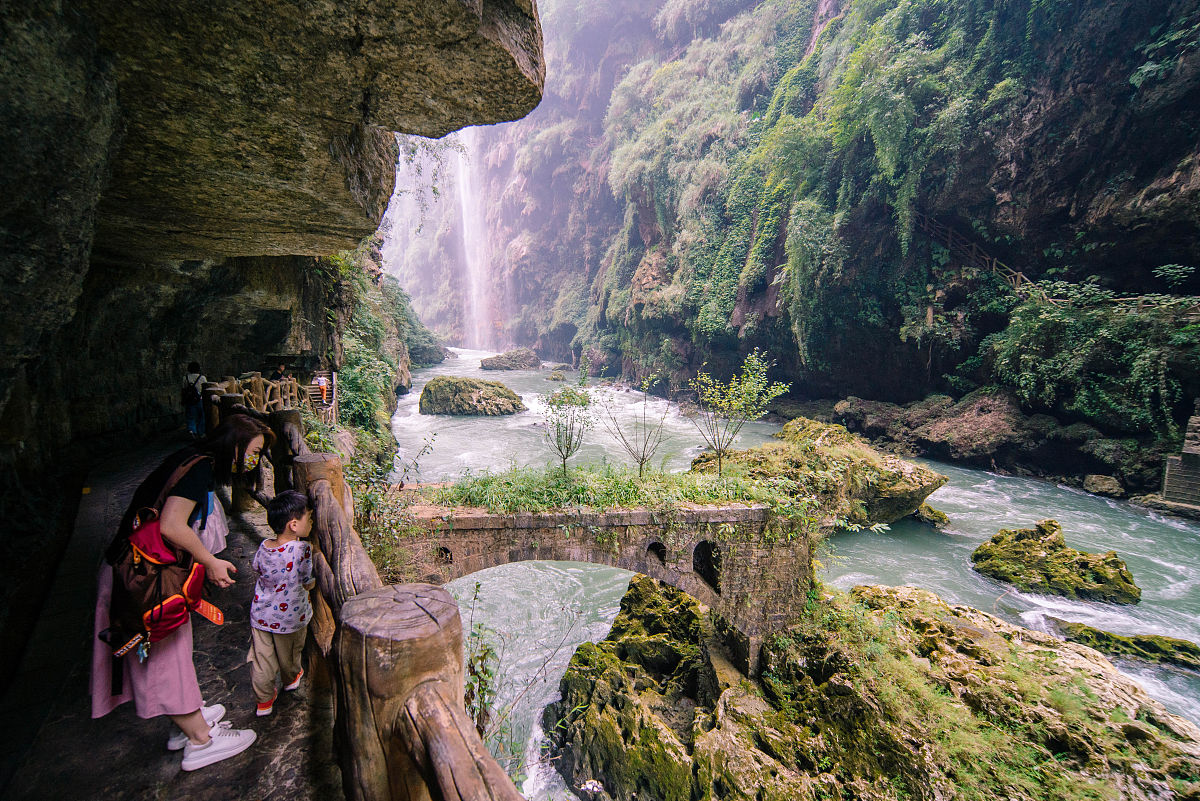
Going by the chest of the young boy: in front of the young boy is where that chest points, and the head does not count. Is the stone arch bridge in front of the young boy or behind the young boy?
in front

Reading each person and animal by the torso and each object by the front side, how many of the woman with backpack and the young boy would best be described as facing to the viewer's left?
0

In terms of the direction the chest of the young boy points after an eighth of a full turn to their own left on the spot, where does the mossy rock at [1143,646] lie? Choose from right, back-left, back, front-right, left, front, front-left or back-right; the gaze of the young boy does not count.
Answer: right

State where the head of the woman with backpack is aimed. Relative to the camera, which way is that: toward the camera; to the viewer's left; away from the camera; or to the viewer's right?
to the viewer's right

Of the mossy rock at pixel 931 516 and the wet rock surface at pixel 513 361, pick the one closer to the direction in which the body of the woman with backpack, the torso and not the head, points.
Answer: the mossy rock

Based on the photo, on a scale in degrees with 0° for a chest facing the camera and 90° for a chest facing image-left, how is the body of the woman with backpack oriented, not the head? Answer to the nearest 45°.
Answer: approximately 270°

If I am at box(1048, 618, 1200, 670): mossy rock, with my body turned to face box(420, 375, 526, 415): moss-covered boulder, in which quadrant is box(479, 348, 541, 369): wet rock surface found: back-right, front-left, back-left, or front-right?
front-right

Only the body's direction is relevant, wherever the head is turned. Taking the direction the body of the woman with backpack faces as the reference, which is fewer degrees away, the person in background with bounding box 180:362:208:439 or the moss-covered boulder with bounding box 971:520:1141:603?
the moss-covered boulder

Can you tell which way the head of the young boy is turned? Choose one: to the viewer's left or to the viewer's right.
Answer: to the viewer's right

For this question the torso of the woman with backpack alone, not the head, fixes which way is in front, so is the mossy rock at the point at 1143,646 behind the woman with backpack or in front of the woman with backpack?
in front

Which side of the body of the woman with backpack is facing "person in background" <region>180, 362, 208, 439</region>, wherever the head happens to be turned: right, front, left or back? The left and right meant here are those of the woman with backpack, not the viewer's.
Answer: left

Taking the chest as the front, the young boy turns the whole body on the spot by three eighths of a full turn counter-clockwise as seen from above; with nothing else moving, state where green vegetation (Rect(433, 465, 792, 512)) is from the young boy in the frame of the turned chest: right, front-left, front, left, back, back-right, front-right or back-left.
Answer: back-right

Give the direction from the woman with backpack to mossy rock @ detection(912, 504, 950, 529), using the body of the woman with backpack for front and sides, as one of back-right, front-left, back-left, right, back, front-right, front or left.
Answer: front

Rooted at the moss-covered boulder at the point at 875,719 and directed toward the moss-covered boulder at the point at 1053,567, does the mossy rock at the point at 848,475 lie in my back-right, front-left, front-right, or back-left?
front-left

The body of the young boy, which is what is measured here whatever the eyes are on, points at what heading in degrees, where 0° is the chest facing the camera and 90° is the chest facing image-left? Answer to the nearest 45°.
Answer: approximately 225°

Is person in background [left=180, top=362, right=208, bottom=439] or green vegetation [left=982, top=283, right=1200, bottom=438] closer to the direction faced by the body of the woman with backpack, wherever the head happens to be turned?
the green vegetation
